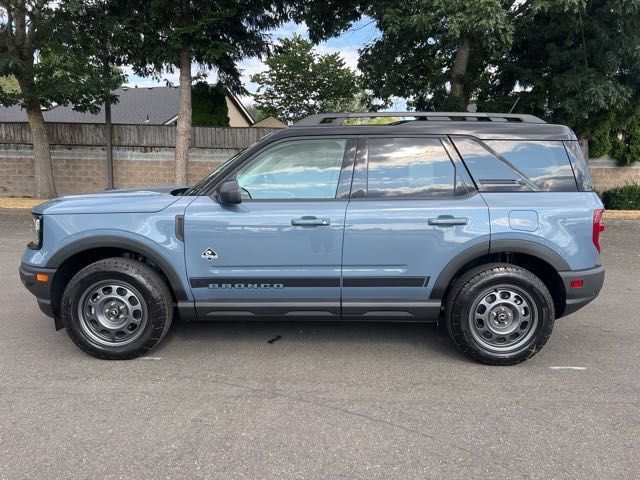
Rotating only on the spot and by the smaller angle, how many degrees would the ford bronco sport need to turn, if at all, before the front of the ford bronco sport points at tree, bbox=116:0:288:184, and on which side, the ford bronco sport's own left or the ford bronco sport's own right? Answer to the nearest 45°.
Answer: approximately 90° to the ford bronco sport's own right

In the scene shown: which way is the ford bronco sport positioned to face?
to the viewer's left

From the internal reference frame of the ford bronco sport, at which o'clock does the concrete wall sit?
The concrete wall is roughly at 2 o'clock from the ford bronco sport.

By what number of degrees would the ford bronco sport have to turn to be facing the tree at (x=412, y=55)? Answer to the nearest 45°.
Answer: approximately 90° to its right

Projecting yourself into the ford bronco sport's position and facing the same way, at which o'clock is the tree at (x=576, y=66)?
The tree is roughly at 4 o'clock from the ford bronco sport.

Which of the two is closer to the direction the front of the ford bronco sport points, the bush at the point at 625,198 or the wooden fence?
the wooden fence

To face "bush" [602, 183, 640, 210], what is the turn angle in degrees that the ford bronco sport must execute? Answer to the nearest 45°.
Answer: approximately 135° to its right

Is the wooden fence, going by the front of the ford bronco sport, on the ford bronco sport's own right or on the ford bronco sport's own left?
on the ford bronco sport's own right
